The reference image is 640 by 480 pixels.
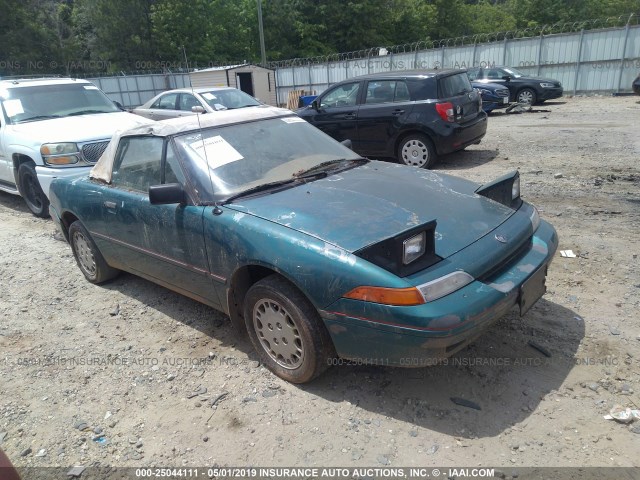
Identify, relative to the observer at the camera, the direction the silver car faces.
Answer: facing the viewer and to the right of the viewer

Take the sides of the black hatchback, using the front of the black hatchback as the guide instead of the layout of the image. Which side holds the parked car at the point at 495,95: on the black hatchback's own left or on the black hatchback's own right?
on the black hatchback's own right

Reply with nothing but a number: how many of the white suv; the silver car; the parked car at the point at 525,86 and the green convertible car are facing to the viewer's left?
0

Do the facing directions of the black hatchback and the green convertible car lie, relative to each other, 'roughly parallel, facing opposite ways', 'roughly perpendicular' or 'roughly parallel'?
roughly parallel, facing opposite ways

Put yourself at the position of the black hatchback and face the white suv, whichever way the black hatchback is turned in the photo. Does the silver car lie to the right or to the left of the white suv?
right

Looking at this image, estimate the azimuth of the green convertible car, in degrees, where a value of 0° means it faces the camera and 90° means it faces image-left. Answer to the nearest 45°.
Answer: approximately 315°

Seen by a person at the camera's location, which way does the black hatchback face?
facing away from the viewer and to the left of the viewer

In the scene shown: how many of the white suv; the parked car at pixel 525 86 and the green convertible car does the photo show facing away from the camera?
0

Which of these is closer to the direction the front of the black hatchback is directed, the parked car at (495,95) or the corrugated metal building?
the corrugated metal building

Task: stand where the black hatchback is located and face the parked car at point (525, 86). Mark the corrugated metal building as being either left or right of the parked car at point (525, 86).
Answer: left

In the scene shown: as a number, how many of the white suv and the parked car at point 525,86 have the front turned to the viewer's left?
0

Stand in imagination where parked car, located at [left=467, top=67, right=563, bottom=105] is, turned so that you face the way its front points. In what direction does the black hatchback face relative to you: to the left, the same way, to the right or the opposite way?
the opposite way

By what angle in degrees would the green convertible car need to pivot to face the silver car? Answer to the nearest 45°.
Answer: approximately 135° to its left

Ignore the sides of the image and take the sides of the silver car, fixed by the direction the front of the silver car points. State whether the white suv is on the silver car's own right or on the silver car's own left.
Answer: on the silver car's own right
